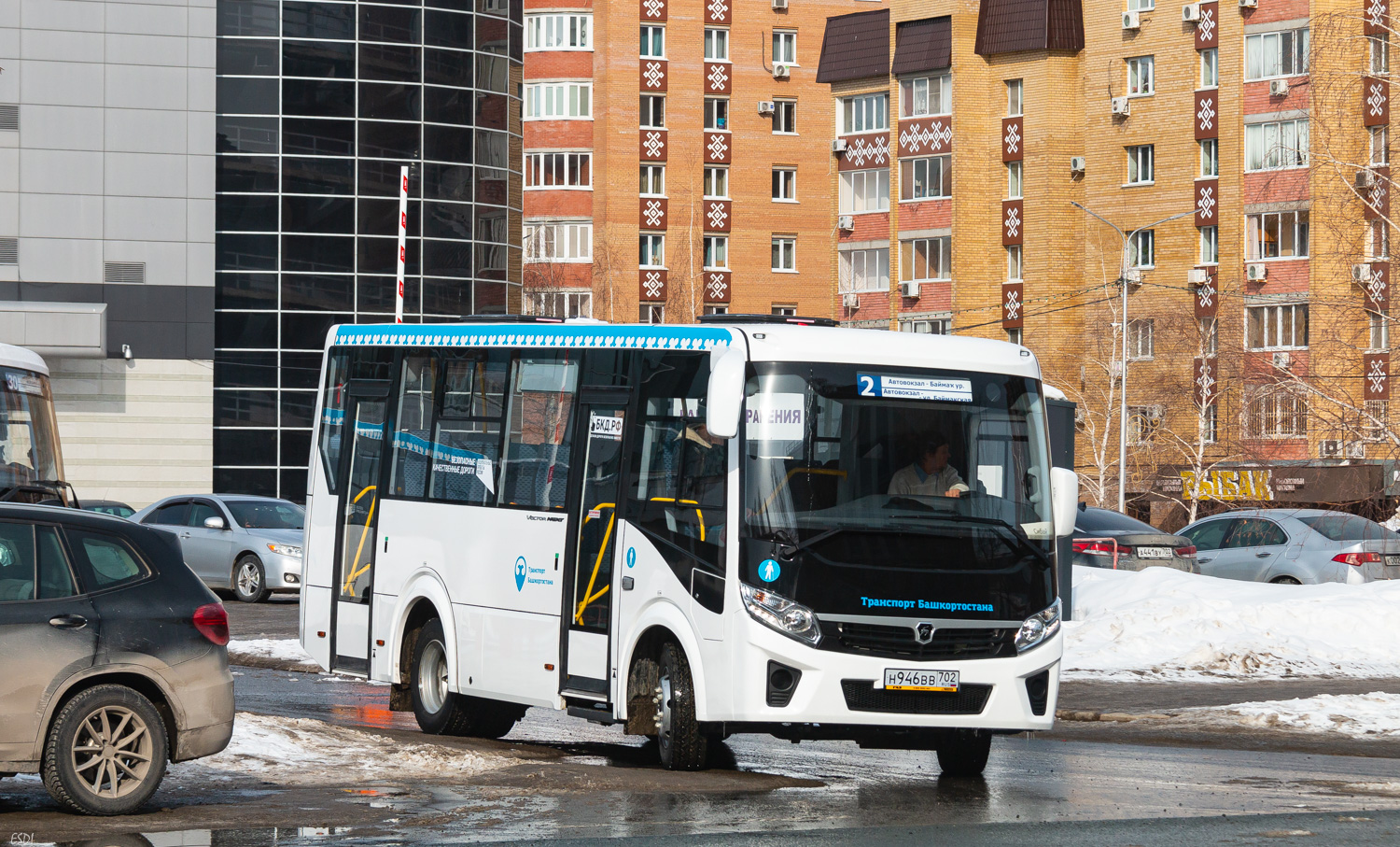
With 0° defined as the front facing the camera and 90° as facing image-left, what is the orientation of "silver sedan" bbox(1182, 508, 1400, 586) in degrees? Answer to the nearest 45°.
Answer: approximately 135°

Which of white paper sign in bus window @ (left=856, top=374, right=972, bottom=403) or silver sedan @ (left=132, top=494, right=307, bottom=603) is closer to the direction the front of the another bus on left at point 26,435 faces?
the white paper sign in bus window

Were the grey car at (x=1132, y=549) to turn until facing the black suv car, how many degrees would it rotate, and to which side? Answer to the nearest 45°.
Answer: approximately 135° to its left

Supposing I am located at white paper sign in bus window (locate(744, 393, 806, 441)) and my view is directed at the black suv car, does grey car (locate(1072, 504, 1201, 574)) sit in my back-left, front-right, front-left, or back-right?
back-right

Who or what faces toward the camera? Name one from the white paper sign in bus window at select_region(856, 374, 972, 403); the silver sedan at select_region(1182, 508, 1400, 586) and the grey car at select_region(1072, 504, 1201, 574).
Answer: the white paper sign in bus window

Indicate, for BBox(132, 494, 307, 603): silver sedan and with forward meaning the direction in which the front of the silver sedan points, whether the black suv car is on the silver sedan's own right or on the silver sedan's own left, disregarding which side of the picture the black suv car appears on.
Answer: on the silver sedan's own right

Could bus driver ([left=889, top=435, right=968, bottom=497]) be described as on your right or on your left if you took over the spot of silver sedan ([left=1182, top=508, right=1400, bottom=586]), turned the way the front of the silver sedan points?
on your left

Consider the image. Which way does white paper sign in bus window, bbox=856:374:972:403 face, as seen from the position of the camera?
facing the viewer

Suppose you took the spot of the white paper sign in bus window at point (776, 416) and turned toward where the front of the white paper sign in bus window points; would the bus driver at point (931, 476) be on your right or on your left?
on your left
